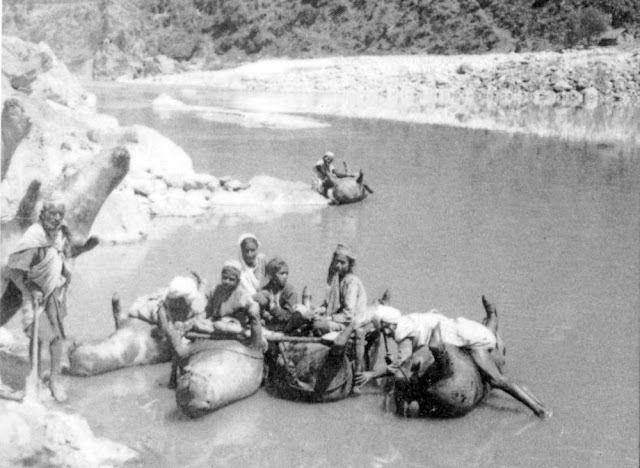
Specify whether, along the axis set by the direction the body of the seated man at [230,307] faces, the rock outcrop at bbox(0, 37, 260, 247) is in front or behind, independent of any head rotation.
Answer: behind

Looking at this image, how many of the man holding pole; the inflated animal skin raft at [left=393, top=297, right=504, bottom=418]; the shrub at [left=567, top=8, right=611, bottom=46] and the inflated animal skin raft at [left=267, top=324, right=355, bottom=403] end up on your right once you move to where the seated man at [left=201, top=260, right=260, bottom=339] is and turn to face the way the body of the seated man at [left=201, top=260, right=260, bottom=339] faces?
1

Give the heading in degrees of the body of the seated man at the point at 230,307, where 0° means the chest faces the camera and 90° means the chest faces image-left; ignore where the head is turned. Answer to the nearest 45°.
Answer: approximately 0°

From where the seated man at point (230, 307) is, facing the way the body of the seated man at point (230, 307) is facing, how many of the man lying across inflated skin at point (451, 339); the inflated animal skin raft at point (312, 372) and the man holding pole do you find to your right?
1

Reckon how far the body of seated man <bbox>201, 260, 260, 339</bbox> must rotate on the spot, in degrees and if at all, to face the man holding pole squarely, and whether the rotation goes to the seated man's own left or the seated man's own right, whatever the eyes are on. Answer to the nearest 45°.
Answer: approximately 90° to the seated man's own right

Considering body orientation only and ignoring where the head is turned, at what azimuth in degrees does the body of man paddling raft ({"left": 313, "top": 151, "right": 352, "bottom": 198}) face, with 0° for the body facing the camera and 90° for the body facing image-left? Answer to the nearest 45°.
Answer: approximately 315°

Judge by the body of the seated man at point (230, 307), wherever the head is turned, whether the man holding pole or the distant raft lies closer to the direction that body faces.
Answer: the man holding pole

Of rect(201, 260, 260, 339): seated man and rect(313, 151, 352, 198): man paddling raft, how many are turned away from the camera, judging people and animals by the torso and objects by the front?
0

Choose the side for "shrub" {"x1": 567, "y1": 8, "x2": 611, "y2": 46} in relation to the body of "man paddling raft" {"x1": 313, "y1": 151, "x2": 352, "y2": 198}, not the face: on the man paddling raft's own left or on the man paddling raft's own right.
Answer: on the man paddling raft's own left
